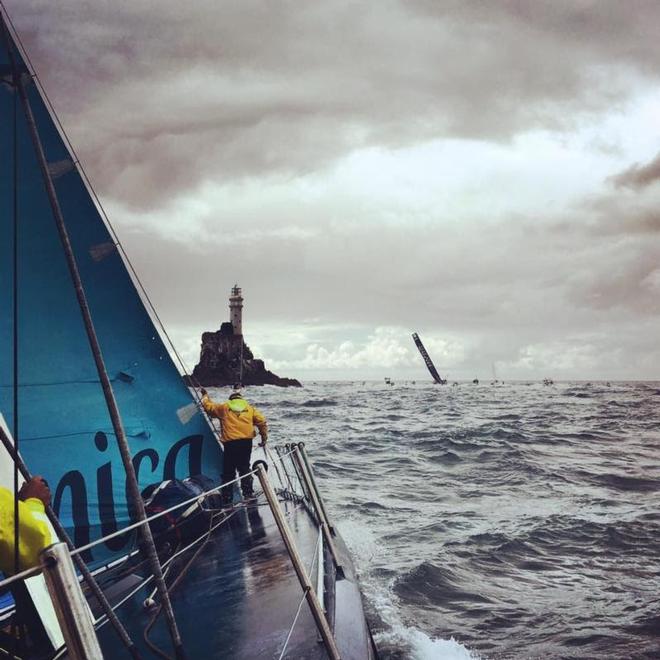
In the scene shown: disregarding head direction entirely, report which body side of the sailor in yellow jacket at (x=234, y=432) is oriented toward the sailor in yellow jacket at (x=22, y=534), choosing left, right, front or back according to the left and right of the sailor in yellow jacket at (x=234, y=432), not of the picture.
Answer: back

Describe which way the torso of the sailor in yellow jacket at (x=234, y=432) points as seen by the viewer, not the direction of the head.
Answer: away from the camera
